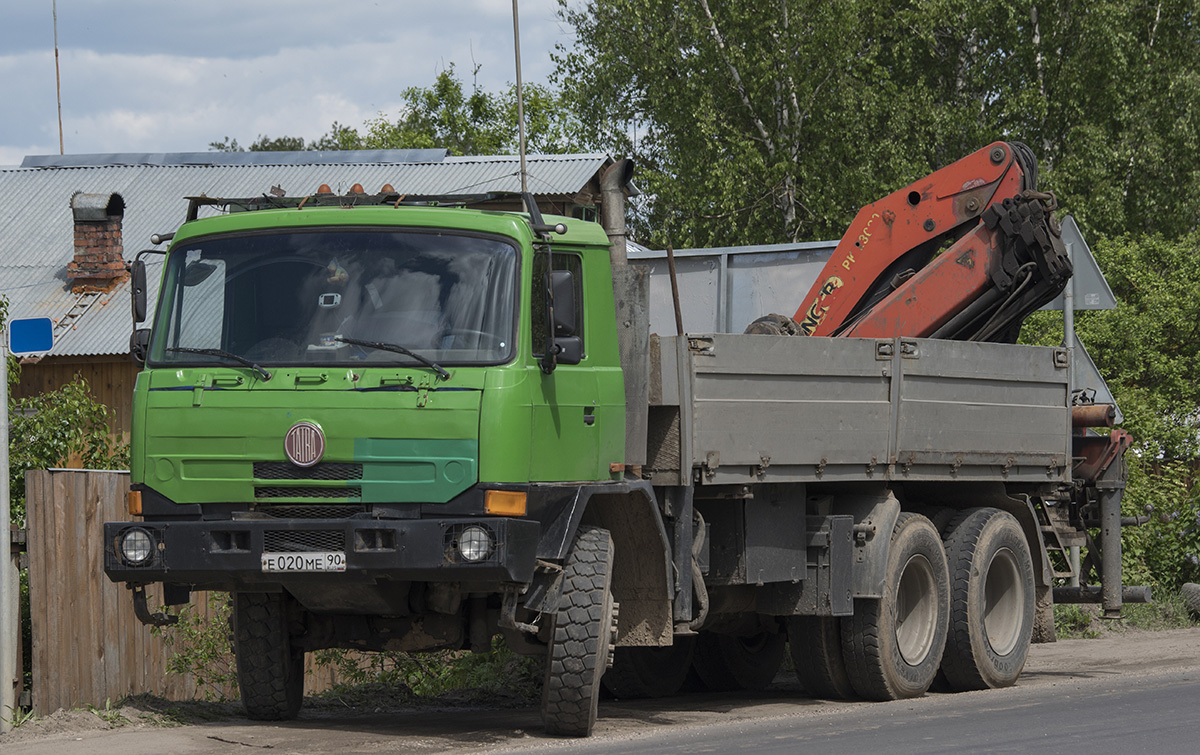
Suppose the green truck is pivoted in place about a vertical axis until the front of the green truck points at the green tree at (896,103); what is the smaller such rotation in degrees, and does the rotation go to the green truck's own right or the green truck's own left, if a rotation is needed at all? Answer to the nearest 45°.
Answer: approximately 135° to the green truck's own right

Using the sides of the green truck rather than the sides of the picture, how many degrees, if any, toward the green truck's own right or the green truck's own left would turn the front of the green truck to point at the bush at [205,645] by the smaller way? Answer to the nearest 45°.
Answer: approximately 90° to the green truck's own right

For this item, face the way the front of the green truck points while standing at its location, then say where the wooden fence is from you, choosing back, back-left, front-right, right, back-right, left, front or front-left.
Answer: right

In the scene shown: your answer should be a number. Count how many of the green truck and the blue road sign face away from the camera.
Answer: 0

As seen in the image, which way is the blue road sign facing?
toward the camera

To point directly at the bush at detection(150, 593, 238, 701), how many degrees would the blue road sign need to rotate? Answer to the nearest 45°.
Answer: approximately 135° to its left

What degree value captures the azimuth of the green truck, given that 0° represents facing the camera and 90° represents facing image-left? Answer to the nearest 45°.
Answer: approximately 45°
